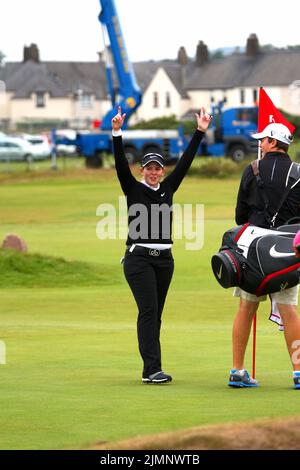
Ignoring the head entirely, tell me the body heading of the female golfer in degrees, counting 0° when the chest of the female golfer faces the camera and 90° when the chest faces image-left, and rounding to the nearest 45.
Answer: approximately 0°

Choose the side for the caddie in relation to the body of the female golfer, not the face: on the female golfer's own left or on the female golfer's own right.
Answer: on the female golfer's own left

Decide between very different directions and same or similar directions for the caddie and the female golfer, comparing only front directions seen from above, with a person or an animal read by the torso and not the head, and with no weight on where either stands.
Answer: very different directions
